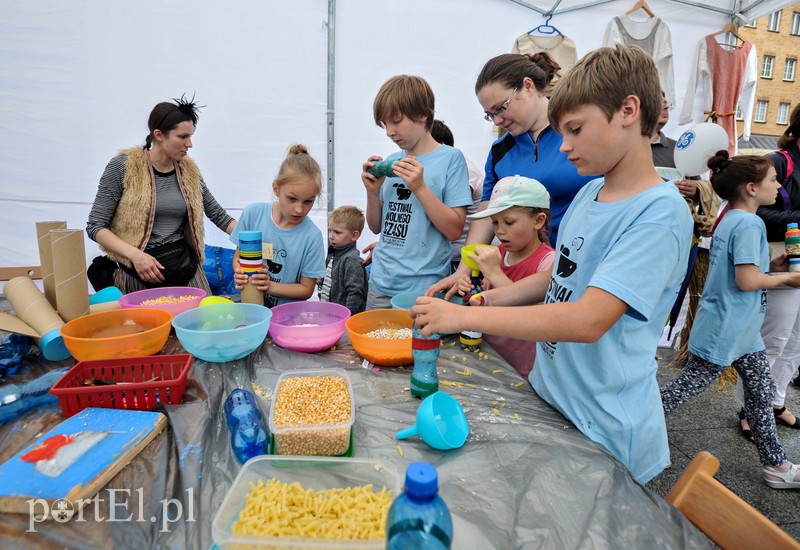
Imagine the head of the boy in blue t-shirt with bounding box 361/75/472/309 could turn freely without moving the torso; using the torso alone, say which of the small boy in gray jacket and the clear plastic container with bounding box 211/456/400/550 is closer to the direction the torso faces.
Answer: the clear plastic container

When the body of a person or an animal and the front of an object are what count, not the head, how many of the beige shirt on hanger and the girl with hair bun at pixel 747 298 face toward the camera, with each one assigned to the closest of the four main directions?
1

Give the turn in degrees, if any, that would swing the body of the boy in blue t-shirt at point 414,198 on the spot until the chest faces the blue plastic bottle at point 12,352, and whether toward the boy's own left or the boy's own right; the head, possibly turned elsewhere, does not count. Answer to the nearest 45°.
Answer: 0° — they already face it

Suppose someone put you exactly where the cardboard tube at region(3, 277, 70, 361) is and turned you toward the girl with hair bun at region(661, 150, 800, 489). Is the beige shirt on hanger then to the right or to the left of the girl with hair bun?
left

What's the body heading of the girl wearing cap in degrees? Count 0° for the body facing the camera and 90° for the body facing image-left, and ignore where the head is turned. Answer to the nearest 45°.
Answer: approximately 45°

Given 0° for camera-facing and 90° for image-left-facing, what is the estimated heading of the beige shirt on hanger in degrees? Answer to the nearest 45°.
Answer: approximately 0°

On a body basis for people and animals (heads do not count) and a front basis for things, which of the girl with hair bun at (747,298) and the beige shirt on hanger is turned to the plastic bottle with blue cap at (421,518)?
the beige shirt on hanger

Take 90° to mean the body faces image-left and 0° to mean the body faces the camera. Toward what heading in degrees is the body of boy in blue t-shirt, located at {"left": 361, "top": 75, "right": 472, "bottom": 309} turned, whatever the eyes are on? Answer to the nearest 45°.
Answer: approximately 45°
